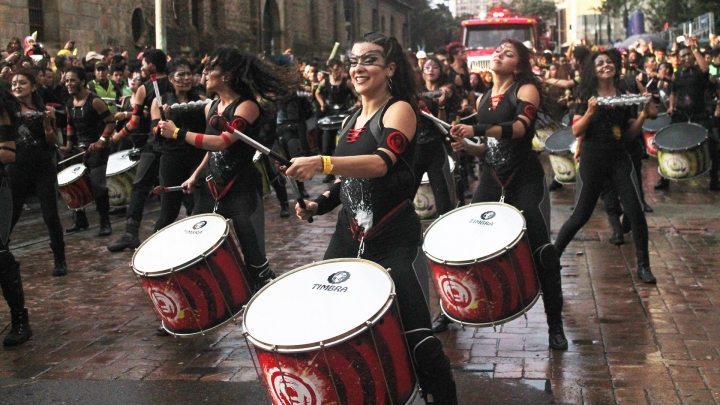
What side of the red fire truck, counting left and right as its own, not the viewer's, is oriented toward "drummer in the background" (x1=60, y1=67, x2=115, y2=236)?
front

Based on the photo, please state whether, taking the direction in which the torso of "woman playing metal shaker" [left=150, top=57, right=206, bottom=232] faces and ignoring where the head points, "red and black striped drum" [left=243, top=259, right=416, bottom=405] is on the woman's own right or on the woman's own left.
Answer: on the woman's own left

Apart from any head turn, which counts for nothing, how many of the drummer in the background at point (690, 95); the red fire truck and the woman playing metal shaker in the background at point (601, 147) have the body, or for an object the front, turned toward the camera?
3

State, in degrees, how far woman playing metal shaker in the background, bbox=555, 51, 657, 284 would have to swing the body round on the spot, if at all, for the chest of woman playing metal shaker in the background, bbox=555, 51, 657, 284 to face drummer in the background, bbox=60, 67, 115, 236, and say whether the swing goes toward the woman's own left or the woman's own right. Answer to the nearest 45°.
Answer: approximately 135° to the woman's own right

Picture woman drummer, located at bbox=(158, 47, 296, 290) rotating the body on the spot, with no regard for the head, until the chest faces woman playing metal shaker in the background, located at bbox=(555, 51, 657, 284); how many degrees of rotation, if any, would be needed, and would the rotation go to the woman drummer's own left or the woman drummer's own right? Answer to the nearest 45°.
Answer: approximately 135° to the woman drummer's own left

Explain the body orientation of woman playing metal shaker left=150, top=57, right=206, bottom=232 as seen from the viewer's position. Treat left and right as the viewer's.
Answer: facing the viewer and to the left of the viewer

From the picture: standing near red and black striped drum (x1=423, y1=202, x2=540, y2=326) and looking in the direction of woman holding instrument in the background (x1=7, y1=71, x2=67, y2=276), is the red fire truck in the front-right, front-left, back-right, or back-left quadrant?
front-right

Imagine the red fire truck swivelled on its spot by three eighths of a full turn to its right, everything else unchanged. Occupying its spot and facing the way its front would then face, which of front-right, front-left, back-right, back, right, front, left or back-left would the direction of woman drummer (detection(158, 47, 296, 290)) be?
back-left

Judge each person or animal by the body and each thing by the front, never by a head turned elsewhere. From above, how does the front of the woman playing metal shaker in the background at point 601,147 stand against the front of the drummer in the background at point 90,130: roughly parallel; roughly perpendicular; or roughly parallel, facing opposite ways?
roughly parallel

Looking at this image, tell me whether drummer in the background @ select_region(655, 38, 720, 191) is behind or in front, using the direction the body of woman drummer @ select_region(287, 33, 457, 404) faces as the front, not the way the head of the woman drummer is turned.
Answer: behind

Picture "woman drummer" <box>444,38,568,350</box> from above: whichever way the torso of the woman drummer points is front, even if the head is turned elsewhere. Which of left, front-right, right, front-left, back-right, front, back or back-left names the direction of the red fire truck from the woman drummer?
back-right

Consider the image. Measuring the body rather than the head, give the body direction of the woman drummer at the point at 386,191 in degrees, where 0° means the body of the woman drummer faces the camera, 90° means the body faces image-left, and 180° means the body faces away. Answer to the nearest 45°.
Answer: approximately 45°

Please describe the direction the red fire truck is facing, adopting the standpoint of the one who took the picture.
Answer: facing the viewer

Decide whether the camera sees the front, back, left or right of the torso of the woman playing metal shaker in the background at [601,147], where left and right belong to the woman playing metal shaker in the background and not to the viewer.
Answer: front

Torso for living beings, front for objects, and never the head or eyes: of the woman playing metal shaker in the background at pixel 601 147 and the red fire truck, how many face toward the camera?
2

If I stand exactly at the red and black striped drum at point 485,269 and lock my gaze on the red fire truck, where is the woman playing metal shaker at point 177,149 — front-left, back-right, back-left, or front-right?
front-left
